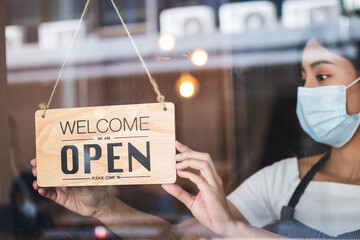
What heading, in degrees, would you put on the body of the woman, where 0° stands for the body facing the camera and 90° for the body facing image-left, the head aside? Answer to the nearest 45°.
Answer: approximately 45°
